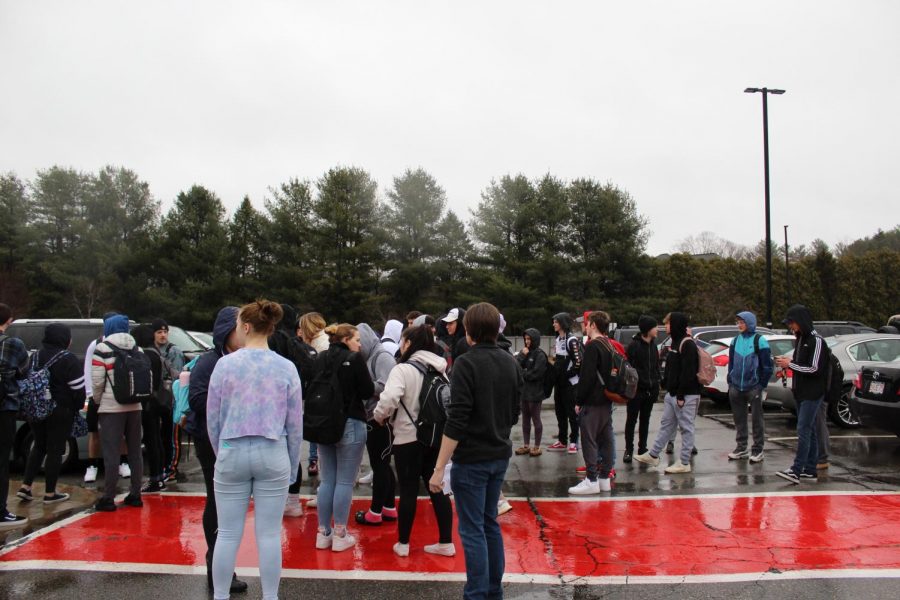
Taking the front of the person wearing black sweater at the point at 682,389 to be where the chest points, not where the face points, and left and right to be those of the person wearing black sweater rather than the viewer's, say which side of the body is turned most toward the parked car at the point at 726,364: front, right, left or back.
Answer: right

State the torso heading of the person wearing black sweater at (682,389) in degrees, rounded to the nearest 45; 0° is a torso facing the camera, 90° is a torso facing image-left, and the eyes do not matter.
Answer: approximately 90°

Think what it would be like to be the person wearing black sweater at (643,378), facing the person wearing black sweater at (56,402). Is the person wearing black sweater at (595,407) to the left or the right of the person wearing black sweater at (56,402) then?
left

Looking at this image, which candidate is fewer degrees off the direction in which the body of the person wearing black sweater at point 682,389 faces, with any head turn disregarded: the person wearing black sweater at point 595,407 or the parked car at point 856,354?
the person wearing black sweater

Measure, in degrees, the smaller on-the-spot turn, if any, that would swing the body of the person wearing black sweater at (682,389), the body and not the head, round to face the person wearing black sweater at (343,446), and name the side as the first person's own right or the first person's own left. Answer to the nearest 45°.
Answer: approximately 45° to the first person's own left
